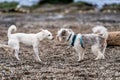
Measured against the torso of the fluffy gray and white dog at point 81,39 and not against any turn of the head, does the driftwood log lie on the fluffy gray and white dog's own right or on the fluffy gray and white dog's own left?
on the fluffy gray and white dog's own right

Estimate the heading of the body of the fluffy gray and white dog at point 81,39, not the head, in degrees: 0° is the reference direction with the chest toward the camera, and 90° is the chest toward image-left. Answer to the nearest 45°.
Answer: approximately 90°
